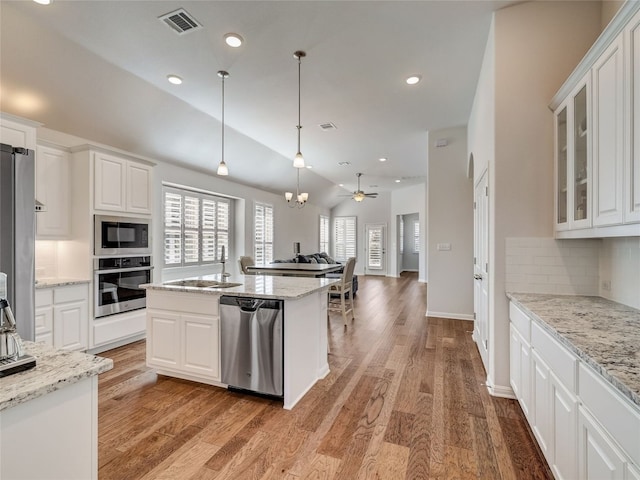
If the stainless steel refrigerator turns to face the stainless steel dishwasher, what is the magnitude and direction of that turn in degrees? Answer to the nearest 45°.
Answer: approximately 45° to its left

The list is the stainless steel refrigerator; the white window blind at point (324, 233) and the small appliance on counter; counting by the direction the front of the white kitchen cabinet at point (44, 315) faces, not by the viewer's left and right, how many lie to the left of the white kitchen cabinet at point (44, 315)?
1

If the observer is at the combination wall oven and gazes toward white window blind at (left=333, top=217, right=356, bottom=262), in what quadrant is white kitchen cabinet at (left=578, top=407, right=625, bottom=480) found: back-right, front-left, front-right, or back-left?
back-right

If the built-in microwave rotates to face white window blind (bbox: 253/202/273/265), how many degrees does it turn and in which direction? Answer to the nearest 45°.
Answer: approximately 90° to its left

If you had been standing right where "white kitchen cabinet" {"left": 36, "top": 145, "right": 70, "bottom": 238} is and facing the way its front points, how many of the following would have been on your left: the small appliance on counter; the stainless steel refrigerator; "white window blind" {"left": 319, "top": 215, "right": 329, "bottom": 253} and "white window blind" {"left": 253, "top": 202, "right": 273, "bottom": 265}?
2

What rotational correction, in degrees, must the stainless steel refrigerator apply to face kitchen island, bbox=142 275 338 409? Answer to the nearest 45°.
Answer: approximately 45° to its left
